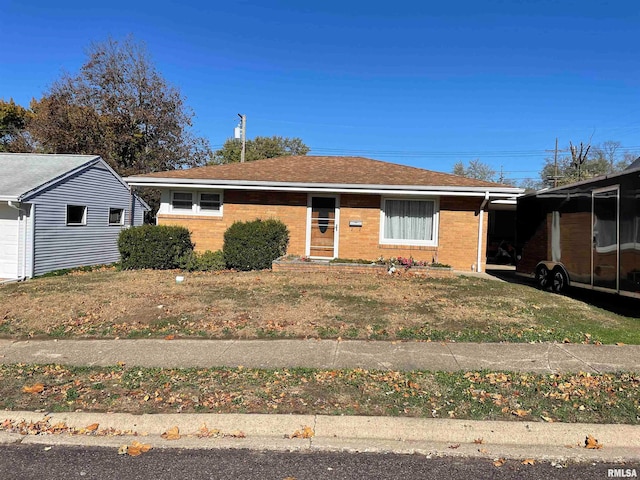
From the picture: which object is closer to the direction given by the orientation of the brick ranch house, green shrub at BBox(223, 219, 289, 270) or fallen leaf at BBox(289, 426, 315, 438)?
the fallen leaf

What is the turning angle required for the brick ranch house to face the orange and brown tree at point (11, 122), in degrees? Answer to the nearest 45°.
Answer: approximately 135° to its right

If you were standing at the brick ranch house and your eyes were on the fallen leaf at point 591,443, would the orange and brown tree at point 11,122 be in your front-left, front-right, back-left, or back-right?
back-right

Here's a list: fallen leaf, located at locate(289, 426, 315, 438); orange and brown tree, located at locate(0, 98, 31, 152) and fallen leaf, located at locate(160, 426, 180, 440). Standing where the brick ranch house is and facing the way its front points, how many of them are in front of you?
2

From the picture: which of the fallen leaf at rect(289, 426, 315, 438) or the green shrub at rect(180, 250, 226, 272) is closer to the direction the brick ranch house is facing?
the fallen leaf

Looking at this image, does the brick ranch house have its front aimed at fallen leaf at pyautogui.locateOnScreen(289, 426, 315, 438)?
yes

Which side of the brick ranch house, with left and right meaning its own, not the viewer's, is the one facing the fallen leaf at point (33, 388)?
front

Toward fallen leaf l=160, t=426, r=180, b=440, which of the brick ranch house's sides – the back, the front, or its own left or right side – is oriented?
front

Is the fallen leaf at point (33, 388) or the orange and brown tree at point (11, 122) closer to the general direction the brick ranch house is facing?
the fallen leaf

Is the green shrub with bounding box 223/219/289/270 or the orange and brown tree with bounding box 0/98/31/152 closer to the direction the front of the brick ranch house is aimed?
the green shrub

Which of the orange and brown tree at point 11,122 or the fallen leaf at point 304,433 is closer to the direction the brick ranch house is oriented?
the fallen leaf

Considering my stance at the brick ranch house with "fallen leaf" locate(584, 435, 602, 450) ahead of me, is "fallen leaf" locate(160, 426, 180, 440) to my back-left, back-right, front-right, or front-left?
front-right

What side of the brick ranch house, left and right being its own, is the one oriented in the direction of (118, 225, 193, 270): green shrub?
right

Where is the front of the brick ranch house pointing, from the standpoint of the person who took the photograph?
facing the viewer

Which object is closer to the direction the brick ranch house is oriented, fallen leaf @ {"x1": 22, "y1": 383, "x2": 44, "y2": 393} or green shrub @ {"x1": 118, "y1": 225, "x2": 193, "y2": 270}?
the fallen leaf

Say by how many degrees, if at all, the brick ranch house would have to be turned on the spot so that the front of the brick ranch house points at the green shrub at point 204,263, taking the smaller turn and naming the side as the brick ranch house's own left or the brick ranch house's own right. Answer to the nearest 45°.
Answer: approximately 90° to the brick ranch house's own right

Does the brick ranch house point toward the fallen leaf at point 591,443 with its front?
yes
